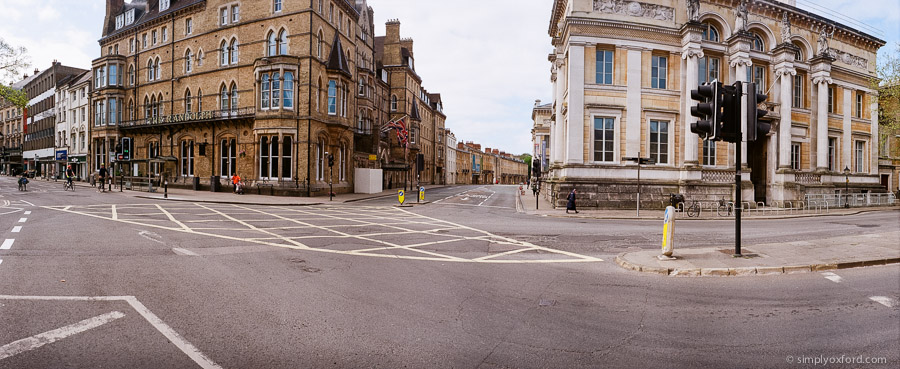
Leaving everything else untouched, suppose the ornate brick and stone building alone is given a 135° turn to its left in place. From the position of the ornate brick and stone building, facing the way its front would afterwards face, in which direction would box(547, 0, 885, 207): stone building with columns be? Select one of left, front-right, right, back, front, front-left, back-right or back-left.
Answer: front-right

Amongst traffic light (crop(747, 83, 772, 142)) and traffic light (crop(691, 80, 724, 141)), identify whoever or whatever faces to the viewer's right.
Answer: traffic light (crop(747, 83, 772, 142))

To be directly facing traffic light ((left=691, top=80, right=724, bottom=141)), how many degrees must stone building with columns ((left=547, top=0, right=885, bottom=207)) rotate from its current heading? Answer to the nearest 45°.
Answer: approximately 45° to its right

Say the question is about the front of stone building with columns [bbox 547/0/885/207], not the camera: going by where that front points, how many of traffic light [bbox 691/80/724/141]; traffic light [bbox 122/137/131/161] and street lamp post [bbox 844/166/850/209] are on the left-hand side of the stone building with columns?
1

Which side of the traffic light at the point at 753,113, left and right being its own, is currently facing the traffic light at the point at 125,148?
back

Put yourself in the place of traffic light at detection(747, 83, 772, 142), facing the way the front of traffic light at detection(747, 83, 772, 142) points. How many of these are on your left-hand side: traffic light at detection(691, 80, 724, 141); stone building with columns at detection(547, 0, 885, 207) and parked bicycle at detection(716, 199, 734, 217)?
2

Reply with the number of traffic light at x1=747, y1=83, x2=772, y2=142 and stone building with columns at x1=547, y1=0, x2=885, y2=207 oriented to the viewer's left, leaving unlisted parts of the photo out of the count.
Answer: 0

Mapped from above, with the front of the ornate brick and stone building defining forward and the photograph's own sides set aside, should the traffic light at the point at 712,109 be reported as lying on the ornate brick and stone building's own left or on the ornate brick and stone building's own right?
on the ornate brick and stone building's own left

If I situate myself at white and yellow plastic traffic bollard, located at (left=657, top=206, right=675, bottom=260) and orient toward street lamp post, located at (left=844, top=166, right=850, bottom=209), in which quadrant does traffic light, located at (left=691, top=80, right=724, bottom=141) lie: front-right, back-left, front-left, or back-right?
front-right

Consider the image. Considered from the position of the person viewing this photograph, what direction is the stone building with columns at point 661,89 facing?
facing the viewer and to the right of the viewer

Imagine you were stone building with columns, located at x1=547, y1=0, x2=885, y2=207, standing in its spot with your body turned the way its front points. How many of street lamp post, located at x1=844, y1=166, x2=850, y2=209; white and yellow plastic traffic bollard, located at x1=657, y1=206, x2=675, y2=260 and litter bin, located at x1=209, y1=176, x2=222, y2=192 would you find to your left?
1

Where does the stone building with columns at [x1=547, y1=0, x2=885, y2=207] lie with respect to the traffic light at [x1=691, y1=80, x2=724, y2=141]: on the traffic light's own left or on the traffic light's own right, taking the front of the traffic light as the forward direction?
on the traffic light's own right

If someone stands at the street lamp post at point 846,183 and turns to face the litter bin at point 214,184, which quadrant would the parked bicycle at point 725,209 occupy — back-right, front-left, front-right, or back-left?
front-left

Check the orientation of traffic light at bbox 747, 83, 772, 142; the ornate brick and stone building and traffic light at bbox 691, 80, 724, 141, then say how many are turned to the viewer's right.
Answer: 1

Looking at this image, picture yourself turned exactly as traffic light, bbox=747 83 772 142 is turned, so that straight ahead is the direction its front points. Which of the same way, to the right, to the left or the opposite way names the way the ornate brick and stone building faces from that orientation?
to the right

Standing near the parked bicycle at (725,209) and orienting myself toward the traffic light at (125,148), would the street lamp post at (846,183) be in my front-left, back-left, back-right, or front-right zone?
back-right
